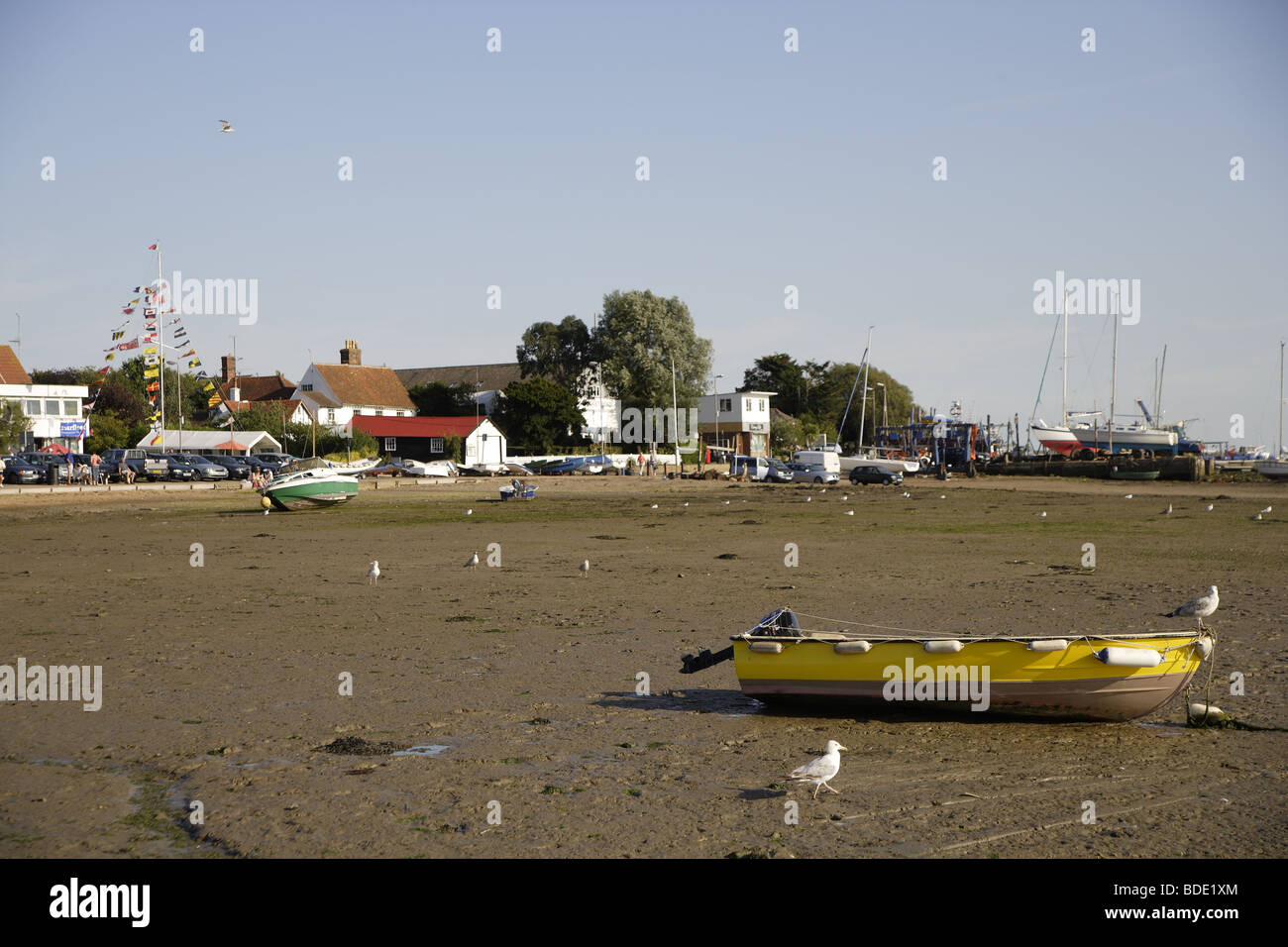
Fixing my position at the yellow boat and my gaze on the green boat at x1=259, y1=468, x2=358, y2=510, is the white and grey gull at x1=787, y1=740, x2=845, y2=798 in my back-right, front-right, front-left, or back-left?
back-left

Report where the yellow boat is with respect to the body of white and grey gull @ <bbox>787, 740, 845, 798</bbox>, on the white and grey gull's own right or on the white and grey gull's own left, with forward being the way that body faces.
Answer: on the white and grey gull's own left

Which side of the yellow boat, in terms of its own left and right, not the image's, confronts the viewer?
right

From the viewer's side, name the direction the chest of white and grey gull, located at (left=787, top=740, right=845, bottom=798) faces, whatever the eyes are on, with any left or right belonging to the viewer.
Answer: facing to the right of the viewer

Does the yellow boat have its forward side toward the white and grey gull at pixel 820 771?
no

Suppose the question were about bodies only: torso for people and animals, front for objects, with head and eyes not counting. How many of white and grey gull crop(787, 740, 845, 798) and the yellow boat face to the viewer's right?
2

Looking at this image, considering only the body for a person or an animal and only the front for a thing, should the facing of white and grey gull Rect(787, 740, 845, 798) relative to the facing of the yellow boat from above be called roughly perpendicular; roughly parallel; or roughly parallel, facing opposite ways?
roughly parallel

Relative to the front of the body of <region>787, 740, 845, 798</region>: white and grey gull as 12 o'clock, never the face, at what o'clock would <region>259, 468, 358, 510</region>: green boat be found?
The green boat is roughly at 8 o'clock from the white and grey gull.

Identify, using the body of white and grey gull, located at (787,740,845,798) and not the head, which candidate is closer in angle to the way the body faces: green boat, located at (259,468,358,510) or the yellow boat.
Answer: the yellow boat

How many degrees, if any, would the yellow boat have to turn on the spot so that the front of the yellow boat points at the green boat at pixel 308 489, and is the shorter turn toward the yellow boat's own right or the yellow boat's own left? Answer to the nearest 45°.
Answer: approximately 135° to the yellow boat's own left

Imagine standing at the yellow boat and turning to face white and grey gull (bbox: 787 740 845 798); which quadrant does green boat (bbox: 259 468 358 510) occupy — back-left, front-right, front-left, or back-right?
back-right
